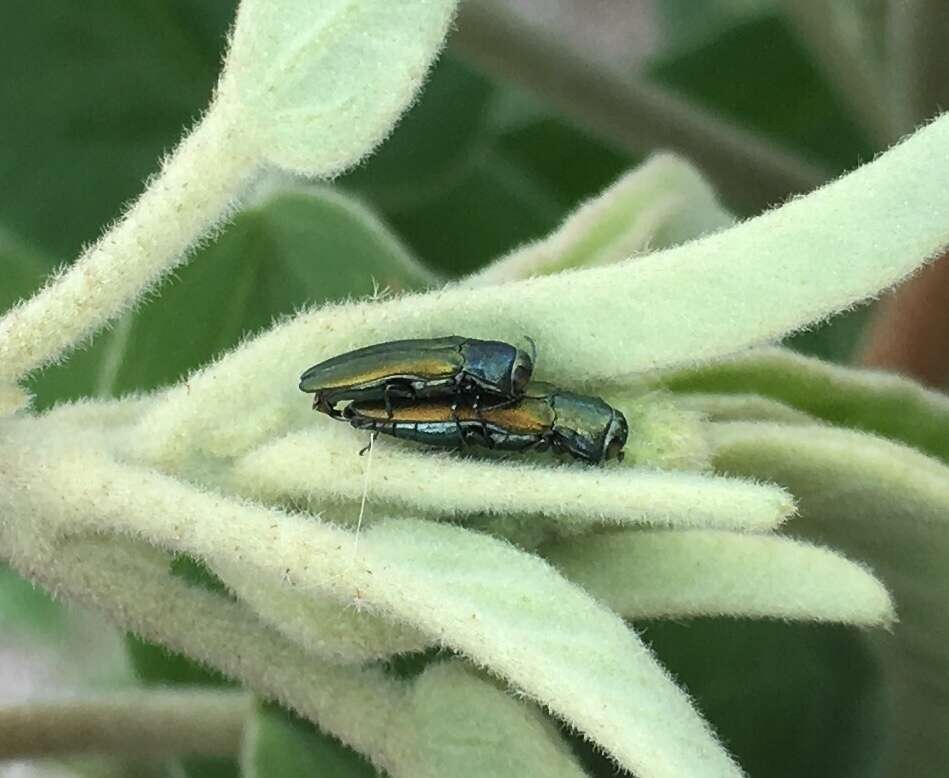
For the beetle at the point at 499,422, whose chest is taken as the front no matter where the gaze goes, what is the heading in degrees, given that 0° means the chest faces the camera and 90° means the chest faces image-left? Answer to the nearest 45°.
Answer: approximately 270°

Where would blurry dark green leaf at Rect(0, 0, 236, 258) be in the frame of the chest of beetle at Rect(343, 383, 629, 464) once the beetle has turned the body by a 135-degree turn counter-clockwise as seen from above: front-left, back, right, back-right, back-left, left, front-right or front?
front

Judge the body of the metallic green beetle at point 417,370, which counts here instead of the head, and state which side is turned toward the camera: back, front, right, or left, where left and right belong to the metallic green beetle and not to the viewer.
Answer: right
